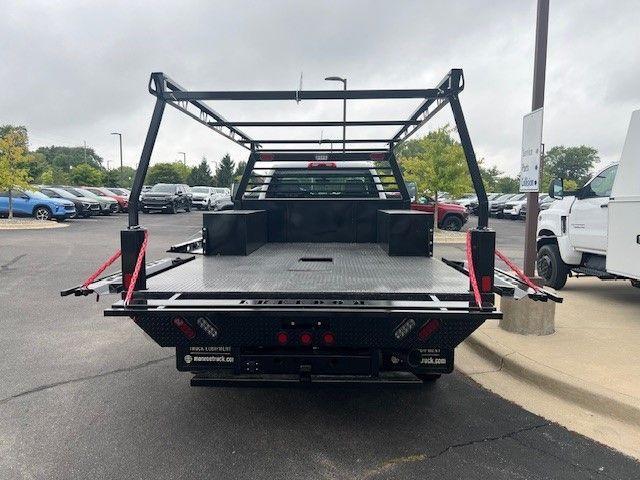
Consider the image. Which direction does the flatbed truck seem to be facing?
away from the camera

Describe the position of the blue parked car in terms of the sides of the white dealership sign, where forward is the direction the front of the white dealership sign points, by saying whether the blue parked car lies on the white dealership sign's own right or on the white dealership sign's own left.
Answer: on the white dealership sign's own right

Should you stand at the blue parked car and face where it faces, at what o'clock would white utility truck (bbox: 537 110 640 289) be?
The white utility truck is roughly at 1 o'clock from the blue parked car.

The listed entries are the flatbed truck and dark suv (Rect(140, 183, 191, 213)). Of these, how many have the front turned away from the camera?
1

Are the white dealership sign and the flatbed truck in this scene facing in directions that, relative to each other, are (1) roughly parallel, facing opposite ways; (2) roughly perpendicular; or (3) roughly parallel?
roughly perpendicular

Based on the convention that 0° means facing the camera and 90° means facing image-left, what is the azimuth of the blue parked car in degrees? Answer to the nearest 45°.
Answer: approximately 315°

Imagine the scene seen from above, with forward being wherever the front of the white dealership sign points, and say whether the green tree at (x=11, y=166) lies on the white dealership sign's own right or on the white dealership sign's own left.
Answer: on the white dealership sign's own right

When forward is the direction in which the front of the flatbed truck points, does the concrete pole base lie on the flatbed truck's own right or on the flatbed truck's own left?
on the flatbed truck's own right

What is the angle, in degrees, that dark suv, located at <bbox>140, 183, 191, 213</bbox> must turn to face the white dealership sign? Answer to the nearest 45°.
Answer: approximately 45° to its left

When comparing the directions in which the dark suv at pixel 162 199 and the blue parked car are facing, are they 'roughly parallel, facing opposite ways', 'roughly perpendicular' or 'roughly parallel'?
roughly perpendicular

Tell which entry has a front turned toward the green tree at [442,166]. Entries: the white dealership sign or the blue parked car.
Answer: the blue parked car

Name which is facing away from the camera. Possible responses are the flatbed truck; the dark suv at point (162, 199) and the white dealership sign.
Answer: the flatbed truck
